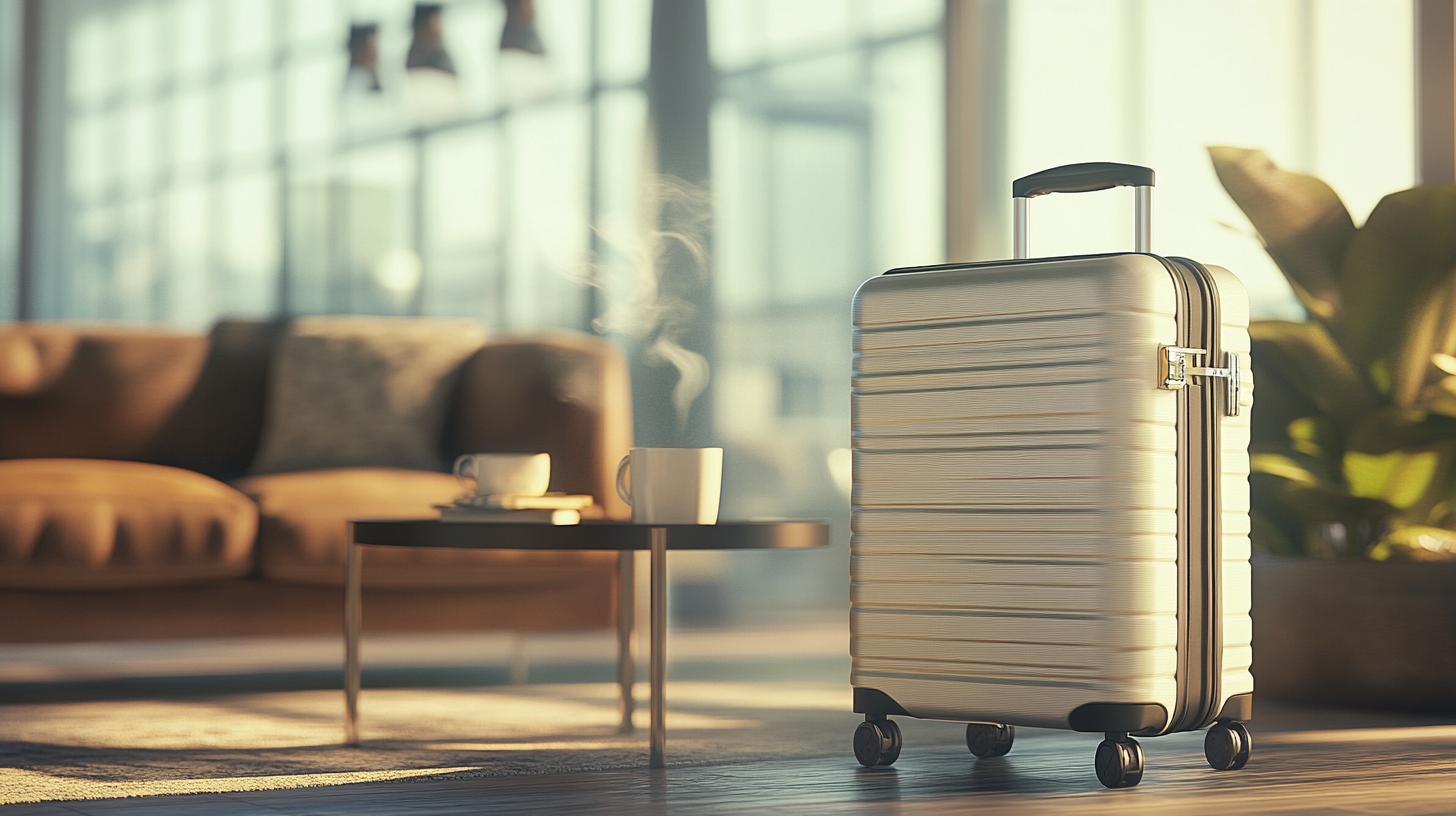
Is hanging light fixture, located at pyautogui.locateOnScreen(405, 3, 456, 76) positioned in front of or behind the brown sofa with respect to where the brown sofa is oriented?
behind

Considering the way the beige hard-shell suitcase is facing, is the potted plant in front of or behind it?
behind

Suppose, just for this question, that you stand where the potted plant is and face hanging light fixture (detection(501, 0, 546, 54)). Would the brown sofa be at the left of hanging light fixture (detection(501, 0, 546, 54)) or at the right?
left

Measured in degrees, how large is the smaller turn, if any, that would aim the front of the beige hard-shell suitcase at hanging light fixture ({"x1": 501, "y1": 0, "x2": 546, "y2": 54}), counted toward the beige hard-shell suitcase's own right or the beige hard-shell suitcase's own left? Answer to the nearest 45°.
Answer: approximately 90° to the beige hard-shell suitcase's own right

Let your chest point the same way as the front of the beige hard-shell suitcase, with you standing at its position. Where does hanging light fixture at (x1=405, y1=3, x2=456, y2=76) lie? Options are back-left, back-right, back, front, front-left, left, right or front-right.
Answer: right

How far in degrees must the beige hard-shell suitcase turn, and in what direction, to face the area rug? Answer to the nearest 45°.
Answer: approximately 45° to its right

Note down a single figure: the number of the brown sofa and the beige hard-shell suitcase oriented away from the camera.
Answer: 0

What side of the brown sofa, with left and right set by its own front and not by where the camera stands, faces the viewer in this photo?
front

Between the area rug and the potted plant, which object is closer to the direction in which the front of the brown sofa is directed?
the area rug

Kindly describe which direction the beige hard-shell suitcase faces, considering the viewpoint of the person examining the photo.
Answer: facing the viewer and to the left of the viewer
